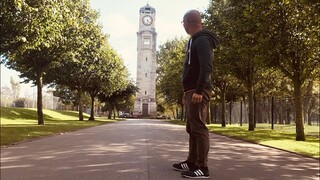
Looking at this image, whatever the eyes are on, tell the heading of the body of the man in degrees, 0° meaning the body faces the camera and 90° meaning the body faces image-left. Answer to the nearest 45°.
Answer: approximately 90°

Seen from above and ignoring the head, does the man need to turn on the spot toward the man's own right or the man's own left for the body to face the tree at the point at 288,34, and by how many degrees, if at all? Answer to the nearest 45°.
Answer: approximately 90° to the man's own right
